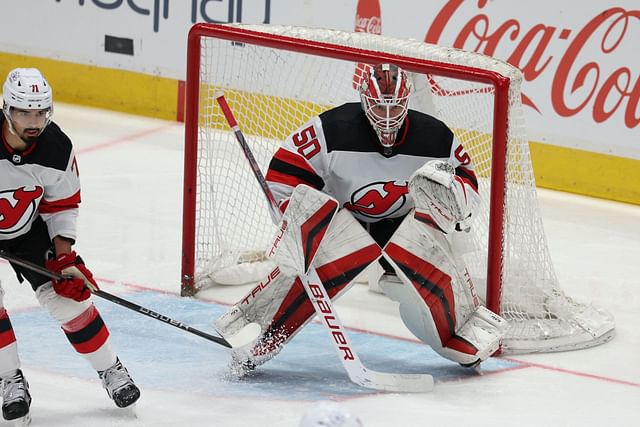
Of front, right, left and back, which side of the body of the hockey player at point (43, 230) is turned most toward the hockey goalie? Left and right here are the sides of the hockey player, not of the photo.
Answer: left

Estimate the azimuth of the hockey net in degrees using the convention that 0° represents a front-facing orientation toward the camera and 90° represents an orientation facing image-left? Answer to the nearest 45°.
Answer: approximately 45°

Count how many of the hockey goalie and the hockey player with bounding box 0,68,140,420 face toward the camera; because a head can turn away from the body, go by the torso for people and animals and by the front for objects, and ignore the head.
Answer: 2

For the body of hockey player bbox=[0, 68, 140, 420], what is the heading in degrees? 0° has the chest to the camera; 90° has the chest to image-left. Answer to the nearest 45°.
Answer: approximately 0°

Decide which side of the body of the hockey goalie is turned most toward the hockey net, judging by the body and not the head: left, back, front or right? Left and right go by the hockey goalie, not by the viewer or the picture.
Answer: back

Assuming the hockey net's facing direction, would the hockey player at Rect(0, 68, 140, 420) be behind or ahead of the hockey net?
ahead

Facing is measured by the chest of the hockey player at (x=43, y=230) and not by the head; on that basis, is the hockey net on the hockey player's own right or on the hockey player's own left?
on the hockey player's own left

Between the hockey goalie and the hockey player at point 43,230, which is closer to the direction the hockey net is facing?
the hockey player
